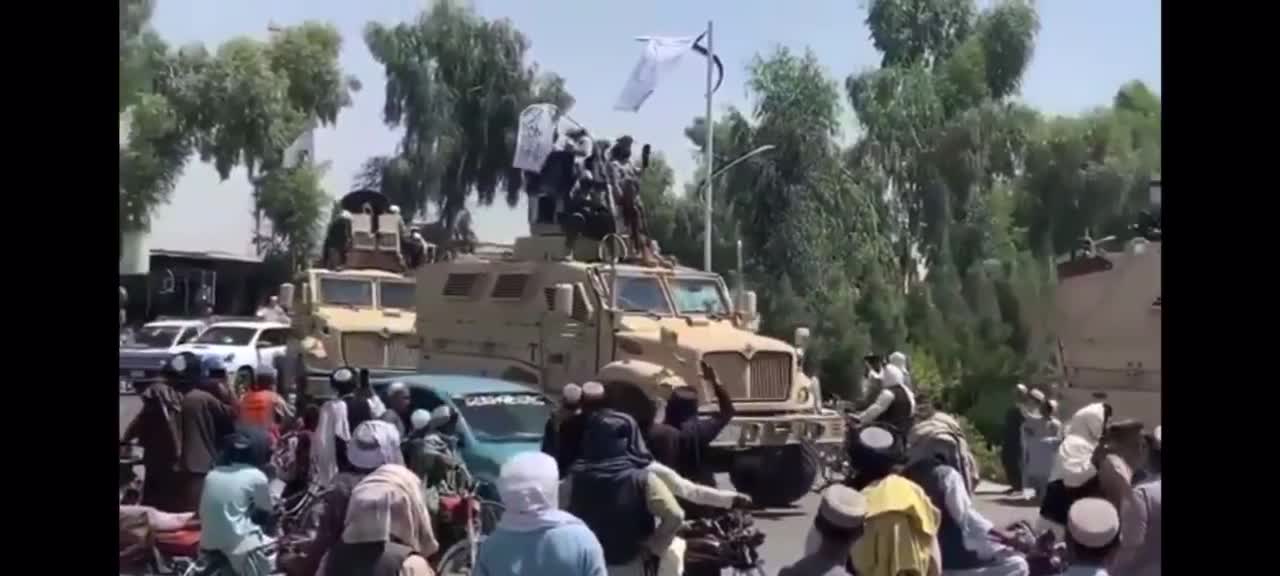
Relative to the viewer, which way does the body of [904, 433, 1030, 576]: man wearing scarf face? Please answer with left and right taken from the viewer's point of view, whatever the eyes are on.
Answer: facing to the right of the viewer

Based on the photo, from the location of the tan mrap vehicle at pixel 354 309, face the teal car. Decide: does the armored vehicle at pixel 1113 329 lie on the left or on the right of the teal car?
left

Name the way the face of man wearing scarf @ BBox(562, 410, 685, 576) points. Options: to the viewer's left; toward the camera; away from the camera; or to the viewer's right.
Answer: away from the camera

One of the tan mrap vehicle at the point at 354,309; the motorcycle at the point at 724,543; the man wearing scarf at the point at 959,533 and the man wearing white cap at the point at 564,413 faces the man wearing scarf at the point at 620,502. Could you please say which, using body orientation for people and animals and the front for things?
the tan mrap vehicle

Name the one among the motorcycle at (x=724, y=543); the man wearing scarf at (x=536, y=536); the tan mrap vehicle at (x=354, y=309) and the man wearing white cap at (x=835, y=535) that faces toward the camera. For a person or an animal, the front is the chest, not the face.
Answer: the tan mrap vehicle

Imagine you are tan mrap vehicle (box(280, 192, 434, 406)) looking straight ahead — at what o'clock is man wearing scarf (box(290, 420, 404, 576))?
The man wearing scarf is roughly at 12 o'clock from the tan mrap vehicle.

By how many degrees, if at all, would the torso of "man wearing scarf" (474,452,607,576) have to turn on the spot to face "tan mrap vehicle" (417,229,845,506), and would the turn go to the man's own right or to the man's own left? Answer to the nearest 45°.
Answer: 0° — they already face it

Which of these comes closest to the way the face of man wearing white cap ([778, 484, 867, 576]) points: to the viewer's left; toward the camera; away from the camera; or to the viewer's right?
away from the camera

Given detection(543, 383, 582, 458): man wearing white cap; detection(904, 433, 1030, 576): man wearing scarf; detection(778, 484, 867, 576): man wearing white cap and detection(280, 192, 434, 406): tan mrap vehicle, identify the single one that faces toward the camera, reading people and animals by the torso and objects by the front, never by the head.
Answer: the tan mrap vehicle

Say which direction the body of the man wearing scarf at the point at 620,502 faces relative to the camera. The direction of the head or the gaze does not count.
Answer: away from the camera

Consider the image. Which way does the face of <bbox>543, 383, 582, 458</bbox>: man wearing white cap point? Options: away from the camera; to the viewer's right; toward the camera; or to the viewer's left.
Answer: away from the camera
